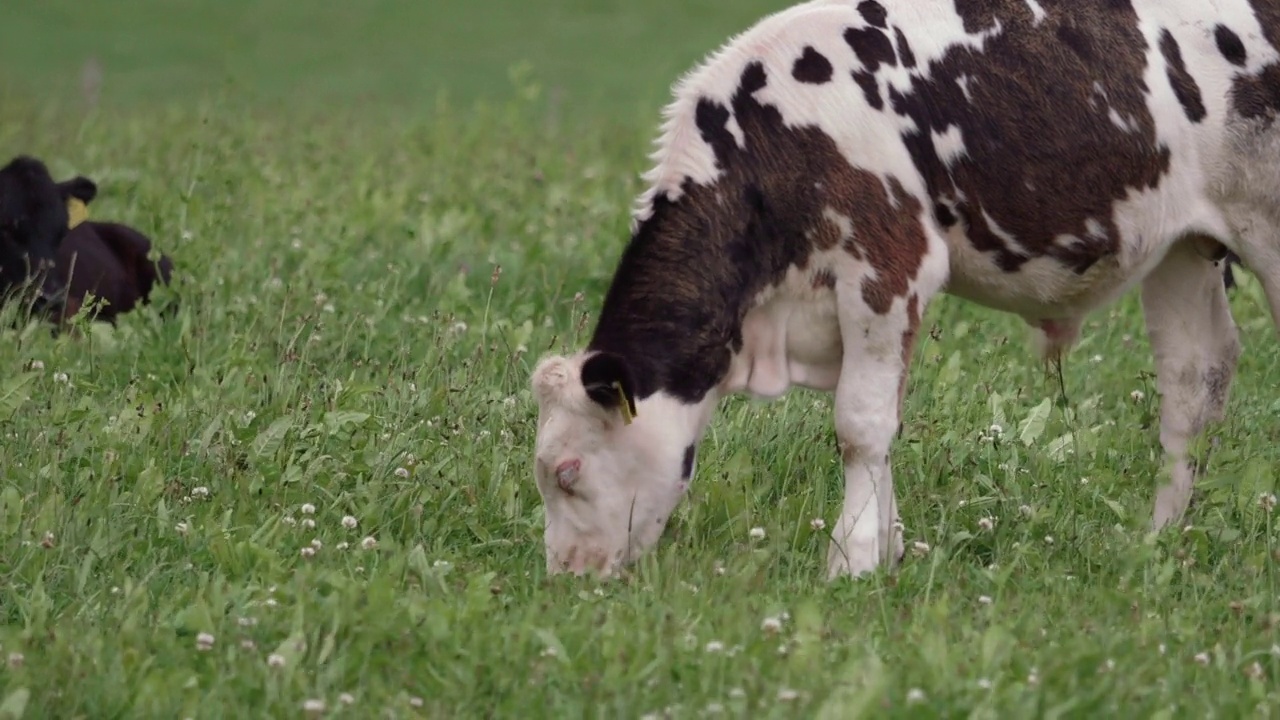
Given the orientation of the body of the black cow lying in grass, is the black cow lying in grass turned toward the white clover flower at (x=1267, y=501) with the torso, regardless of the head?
no

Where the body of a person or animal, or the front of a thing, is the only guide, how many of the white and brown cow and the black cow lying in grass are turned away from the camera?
0

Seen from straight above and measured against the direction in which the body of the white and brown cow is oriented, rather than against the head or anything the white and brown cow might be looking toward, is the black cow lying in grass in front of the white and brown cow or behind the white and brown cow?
in front

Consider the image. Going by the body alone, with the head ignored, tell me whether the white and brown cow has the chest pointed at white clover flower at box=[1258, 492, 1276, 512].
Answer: no

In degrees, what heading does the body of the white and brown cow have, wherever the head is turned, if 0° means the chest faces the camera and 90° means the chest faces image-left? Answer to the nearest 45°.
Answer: approximately 90°
